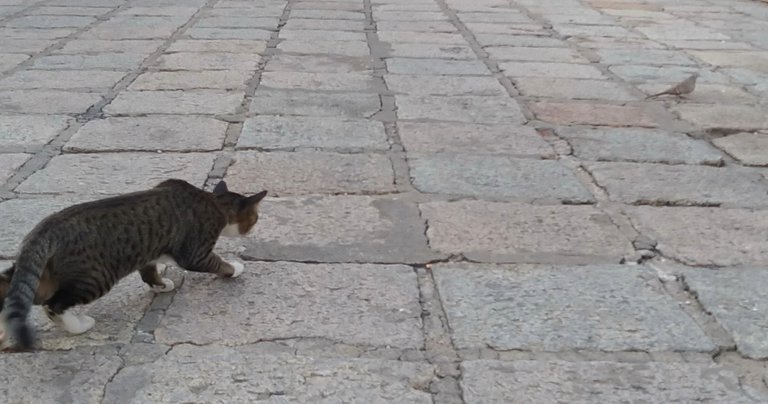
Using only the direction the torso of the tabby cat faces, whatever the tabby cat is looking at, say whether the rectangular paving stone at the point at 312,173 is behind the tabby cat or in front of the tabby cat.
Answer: in front

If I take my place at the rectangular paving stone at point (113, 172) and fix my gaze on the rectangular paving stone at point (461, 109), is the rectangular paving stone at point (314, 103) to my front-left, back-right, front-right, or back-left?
front-left

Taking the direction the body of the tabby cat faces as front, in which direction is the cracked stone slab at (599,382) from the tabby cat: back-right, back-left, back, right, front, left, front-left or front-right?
right

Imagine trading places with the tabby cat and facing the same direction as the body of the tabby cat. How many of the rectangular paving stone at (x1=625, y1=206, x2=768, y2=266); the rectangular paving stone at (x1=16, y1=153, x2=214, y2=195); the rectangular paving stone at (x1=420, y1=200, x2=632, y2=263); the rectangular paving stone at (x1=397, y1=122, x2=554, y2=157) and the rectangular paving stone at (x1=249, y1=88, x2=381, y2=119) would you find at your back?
0

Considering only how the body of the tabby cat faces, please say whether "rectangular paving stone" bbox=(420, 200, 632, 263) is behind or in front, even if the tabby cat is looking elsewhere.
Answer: in front

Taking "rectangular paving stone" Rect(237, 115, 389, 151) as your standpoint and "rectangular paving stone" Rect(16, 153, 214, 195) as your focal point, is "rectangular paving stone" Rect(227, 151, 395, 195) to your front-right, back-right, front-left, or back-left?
front-left

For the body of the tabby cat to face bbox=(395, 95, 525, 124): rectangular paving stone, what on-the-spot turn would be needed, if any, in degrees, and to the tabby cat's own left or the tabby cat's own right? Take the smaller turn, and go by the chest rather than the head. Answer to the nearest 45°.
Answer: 0° — it already faces it

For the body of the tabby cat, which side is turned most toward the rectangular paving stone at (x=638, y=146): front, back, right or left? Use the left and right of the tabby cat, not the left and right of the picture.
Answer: front

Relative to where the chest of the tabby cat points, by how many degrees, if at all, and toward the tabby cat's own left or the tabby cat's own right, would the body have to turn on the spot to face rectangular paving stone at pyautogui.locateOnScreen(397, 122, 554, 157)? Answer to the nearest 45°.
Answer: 0° — it already faces it

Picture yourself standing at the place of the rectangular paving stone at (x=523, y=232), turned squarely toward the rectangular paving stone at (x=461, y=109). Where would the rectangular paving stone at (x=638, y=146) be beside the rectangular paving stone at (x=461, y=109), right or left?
right

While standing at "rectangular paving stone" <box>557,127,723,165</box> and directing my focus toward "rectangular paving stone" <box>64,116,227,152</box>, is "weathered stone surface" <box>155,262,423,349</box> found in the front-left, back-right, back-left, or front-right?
front-left

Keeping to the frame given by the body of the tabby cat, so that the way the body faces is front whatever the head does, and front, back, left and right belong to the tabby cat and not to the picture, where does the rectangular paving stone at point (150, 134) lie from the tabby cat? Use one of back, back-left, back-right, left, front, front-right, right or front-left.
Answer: front-left

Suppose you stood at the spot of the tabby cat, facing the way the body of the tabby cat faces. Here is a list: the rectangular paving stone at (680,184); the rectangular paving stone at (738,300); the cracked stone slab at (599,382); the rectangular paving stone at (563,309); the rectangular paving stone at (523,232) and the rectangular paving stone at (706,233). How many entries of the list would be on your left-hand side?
0

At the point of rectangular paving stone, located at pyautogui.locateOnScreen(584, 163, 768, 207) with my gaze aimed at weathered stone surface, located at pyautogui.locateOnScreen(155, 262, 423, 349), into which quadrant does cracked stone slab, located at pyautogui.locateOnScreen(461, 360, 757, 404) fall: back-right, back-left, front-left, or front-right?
front-left

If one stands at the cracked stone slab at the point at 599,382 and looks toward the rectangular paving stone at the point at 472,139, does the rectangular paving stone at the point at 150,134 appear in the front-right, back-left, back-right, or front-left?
front-left

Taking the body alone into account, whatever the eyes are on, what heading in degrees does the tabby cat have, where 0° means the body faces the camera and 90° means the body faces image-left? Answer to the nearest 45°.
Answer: approximately 225°

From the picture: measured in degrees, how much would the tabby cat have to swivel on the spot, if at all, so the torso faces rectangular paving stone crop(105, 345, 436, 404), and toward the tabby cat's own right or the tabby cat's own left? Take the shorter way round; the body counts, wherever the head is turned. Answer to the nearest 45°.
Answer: approximately 90° to the tabby cat's own right

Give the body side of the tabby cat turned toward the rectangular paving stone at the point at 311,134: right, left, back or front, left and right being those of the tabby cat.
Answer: front

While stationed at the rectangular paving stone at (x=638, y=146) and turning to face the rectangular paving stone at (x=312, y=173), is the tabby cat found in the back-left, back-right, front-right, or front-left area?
front-left
